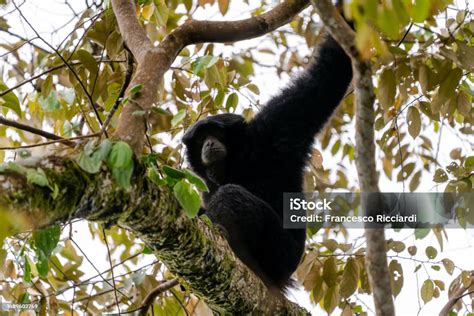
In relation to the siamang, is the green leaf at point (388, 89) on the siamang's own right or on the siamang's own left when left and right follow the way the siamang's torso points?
on the siamang's own left

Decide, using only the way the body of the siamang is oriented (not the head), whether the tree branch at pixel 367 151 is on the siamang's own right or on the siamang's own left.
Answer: on the siamang's own left

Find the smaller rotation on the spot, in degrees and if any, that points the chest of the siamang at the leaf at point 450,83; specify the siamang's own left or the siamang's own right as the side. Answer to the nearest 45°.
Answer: approximately 90° to the siamang's own left

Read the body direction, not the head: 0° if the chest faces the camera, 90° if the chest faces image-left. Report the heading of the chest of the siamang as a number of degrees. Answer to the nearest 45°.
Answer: approximately 45°

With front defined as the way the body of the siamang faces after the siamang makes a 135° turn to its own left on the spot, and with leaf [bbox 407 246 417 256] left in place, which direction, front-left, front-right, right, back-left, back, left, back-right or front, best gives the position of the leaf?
front
